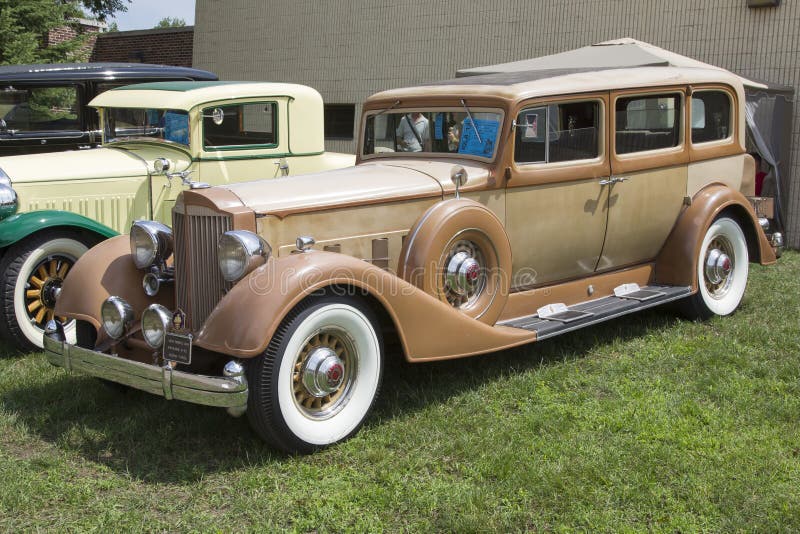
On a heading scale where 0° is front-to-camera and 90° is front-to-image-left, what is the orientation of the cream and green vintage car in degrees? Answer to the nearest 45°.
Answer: approximately 45°

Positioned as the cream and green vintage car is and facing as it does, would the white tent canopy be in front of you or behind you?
behind

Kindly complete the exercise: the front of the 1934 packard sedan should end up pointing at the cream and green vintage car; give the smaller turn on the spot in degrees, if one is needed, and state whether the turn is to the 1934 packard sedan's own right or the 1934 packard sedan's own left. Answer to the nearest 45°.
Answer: approximately 90° to the 1934 packard sedan's own right

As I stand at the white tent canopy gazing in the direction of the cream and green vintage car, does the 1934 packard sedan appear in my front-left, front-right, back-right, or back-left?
front-left

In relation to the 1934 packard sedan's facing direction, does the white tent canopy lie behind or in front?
behind

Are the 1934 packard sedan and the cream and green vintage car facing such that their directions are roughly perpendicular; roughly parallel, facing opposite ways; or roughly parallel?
roughly parallel

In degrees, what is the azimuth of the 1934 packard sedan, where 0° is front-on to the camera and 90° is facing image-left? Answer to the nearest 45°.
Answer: approximately 45°

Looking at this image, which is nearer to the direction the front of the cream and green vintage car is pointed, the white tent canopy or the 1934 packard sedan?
the 1934 packard sedan

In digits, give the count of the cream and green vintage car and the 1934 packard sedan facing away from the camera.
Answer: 0
